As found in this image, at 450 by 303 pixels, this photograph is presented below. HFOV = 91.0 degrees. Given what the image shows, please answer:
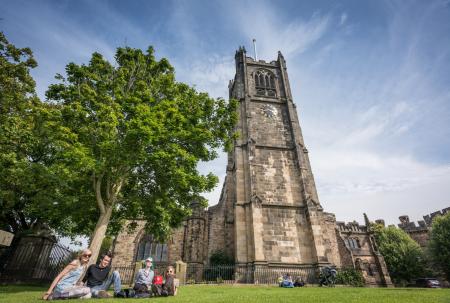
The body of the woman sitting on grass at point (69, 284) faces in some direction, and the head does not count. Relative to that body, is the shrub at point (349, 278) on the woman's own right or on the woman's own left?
on the woman's own left

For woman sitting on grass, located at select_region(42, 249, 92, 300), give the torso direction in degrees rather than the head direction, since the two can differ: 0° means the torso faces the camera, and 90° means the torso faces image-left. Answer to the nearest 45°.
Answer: approximately 315°

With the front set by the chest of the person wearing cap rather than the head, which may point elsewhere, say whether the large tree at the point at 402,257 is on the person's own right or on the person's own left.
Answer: on the person's own left

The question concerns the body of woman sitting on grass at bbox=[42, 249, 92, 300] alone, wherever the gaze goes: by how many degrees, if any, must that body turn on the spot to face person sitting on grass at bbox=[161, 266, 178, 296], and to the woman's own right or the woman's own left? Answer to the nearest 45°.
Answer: approximately 45° to the woman's own left

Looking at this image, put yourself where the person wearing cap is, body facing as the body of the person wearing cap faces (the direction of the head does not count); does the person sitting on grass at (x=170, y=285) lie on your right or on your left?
on your left

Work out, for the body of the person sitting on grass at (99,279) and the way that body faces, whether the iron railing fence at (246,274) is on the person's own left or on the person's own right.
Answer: on the person's own left

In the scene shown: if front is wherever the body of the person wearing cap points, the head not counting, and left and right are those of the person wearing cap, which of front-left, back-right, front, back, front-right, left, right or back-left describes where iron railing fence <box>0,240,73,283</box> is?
back

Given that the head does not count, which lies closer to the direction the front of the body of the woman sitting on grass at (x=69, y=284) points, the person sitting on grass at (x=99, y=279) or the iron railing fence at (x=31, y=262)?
the person sitting on grass
